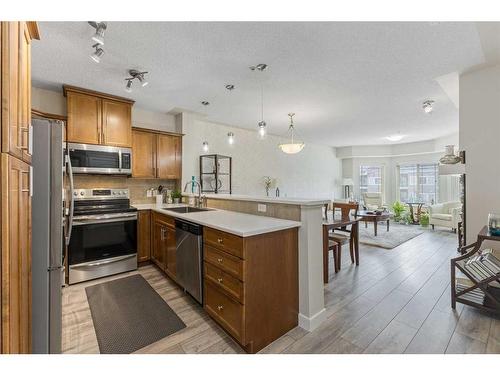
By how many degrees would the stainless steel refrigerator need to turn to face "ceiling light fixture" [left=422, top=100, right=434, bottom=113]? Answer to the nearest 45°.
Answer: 0° — it already faces it

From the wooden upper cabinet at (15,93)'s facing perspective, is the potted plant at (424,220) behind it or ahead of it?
ahead

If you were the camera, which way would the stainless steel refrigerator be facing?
facing to the right of the viewer

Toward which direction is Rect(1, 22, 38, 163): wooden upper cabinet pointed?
to the viewer's right

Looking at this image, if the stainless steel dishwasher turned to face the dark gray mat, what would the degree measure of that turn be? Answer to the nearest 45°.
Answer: approximately 45° to its right

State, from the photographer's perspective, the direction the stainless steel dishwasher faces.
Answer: facing the viewer and to the left of the viewer

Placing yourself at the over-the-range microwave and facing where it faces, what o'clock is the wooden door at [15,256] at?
The wooden door is roughly at 12 o'clock from the over-the-range microwave.

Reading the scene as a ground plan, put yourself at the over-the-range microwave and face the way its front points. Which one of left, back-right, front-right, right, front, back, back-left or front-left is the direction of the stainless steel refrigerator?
front

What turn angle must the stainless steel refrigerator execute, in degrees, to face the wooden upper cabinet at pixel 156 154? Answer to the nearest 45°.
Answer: approximately 45° to its left

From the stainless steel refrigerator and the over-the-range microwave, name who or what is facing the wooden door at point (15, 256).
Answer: the over-the-range microwave

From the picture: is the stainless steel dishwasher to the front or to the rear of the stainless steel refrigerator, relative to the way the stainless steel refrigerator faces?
to the front

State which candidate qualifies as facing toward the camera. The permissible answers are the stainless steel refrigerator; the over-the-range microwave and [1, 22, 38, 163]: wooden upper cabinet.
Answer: the over-the-range microwave

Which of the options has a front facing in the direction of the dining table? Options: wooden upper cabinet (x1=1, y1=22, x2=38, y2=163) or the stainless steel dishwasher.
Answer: the wooden upper cabinet

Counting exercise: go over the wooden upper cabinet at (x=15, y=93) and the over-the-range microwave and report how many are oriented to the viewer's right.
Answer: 1

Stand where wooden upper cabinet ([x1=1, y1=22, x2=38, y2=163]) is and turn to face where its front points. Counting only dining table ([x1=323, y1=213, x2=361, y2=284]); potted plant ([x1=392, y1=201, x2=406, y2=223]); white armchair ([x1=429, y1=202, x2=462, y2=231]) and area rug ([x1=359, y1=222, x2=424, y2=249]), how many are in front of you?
4
